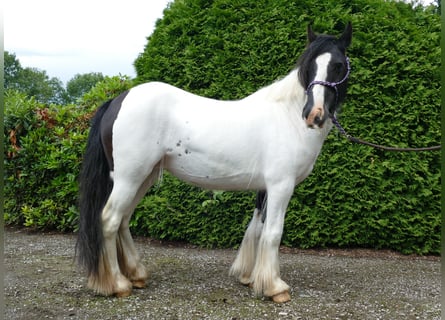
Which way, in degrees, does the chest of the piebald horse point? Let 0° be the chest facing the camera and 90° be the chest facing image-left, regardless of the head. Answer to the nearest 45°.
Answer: approximately 270°
